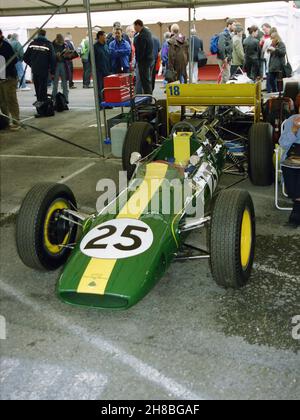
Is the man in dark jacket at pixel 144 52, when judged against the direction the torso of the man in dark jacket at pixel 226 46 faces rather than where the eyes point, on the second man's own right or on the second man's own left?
on the second man's own right

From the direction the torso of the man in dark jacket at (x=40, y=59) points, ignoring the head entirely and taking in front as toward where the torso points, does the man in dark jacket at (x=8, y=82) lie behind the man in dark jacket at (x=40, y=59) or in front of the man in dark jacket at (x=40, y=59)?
behind

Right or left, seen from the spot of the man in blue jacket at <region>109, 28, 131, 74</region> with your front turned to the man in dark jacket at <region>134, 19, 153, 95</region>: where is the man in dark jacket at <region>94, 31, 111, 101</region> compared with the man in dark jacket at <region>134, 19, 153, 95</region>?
right

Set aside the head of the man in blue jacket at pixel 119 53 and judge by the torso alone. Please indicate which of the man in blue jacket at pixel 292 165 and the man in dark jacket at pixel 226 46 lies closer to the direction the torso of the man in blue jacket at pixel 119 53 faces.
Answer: the man in blue jacket

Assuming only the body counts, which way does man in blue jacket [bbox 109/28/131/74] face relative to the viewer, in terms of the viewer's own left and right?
facing the viewer

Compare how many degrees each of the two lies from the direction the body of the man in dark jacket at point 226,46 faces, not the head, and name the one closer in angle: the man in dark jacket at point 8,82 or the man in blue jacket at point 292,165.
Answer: the man in blue jacket

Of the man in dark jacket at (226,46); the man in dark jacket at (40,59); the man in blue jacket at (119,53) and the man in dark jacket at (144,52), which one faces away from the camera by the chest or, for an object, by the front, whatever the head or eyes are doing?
the man in dark jacket at (40,59)
